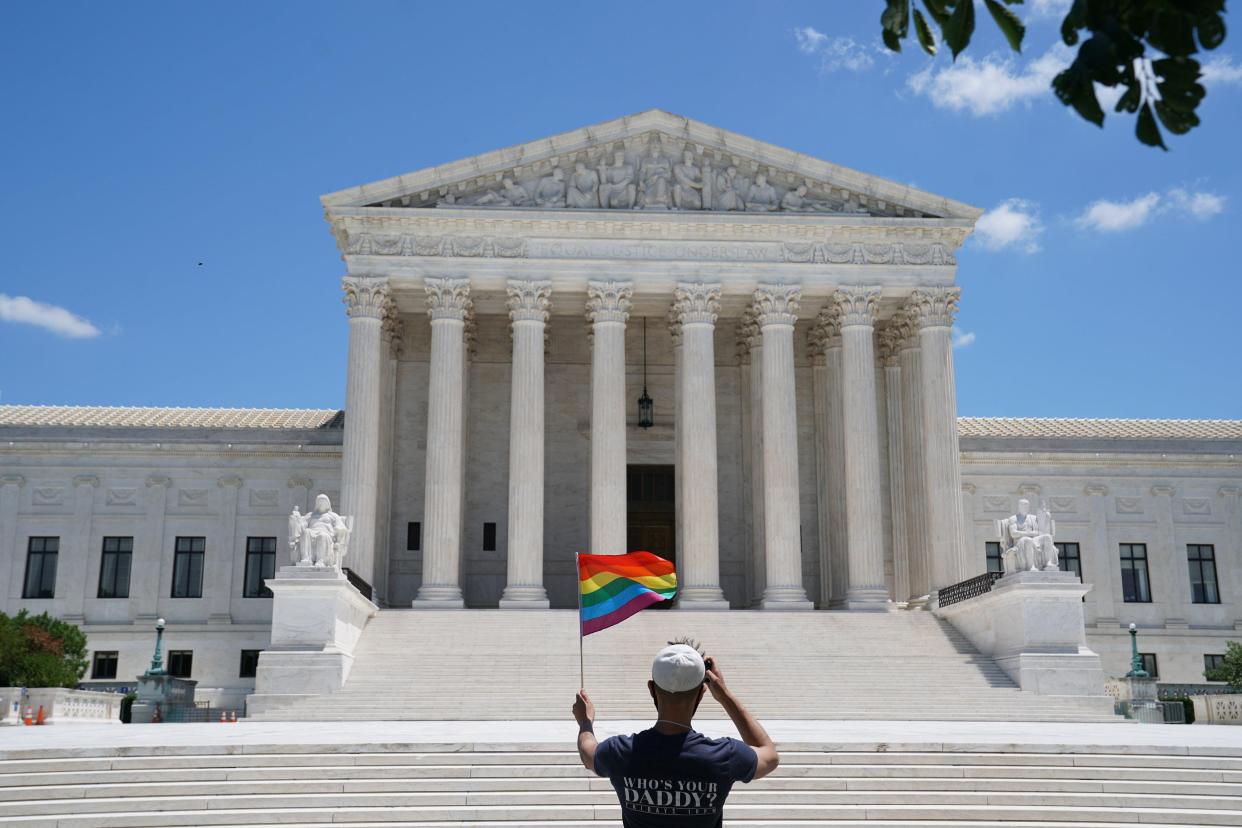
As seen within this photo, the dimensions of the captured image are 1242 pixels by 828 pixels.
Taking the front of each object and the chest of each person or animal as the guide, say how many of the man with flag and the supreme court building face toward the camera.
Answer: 1

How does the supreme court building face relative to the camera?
toward the camera

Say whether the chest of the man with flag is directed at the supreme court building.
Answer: yes

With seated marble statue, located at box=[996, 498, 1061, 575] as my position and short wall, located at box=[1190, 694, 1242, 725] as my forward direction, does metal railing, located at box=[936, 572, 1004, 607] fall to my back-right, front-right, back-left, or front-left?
back-left

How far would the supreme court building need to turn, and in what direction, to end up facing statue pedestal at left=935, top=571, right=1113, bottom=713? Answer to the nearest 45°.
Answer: approximately 45° to its left

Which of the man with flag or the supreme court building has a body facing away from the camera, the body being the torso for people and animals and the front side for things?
the man with flag

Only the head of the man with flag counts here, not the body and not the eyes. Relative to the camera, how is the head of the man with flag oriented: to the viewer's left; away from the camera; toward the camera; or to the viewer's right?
away from the camera

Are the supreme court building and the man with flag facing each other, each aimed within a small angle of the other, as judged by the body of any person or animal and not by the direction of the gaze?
yes

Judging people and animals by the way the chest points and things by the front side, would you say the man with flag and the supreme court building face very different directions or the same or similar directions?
very different directions

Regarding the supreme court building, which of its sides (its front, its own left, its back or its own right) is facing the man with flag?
front

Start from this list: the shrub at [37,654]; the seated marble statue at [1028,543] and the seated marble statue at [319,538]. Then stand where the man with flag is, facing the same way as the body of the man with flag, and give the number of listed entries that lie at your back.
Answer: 0

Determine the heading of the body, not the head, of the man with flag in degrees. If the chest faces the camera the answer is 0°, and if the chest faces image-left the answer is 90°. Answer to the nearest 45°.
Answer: approximately 180°

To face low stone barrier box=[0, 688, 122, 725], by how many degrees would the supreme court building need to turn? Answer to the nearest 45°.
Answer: approximately 45° to its right

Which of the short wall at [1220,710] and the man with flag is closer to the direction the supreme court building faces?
the man with flag
